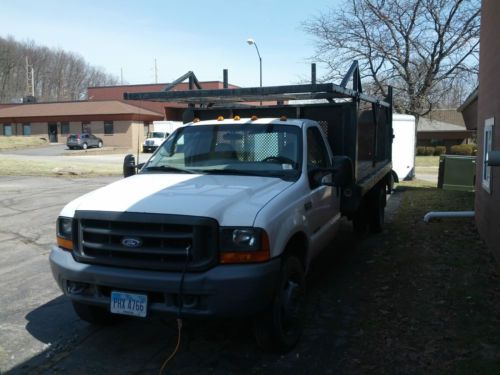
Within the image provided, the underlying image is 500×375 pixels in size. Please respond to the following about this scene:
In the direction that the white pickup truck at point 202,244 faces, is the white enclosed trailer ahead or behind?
behind

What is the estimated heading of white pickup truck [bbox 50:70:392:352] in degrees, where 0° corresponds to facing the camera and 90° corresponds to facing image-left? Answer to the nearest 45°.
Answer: approximately 45°

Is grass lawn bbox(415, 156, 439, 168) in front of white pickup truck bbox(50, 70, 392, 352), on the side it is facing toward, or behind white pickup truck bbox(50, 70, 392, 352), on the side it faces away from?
behind
